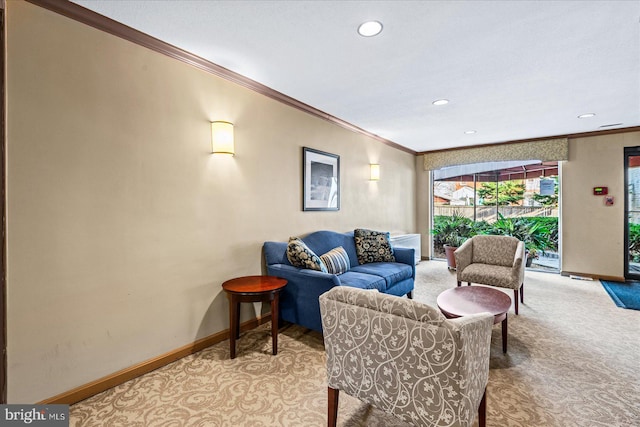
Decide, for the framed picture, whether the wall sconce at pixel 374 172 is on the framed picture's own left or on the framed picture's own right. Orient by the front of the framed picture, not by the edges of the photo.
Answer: on the framed picture's own left

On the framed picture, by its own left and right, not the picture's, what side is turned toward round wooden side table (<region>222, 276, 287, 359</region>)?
right

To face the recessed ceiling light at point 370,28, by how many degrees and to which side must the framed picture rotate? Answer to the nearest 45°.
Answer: approximately 45° to its right

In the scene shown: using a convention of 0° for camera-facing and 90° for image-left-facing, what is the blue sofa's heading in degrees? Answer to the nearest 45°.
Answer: approximately 315°
